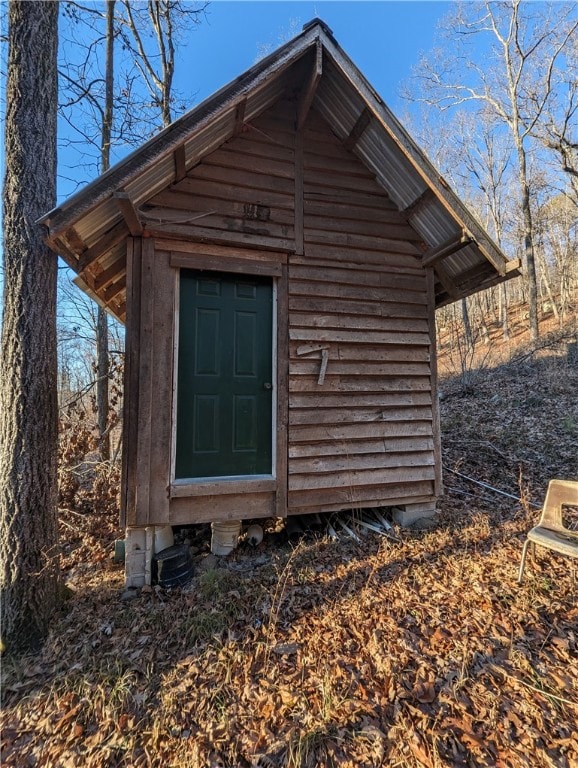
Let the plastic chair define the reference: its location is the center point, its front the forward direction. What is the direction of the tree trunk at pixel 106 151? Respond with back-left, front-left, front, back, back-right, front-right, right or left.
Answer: front-right

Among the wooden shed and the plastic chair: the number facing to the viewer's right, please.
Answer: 0

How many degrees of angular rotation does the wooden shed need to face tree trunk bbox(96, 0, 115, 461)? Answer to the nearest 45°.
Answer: approximately 135° to its right

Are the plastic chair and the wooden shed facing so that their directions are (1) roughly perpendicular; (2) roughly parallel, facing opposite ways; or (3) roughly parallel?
roughly perpendicular

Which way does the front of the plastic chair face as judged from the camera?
facing the viewer and to the left of the viewer

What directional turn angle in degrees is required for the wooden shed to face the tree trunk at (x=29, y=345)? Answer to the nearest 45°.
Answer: approximately 90° to its right

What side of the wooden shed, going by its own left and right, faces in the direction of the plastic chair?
left

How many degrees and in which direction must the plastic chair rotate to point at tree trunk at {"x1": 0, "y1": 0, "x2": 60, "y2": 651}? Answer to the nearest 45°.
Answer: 0° — it already faces it
